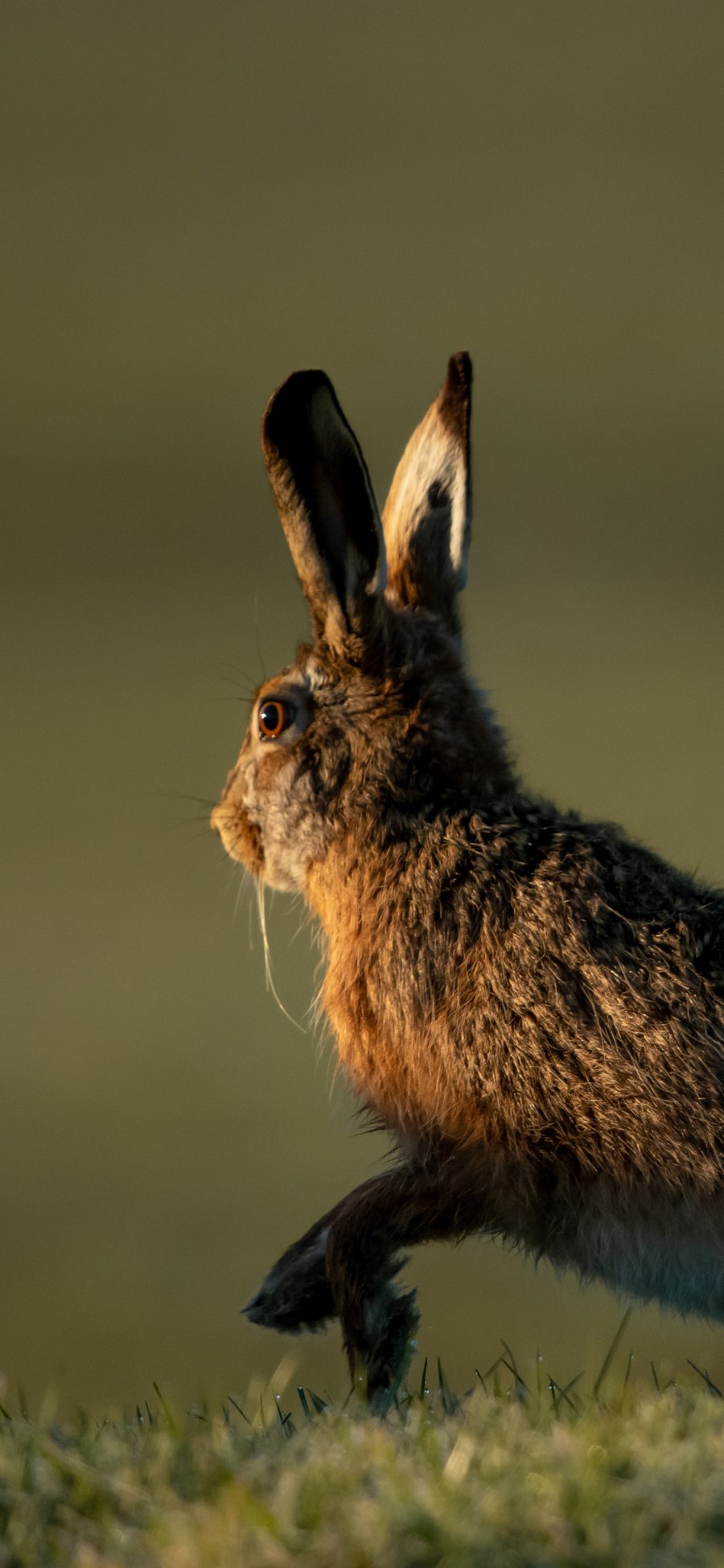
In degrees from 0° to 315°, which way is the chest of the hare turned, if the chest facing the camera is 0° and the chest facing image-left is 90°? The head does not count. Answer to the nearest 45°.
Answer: approximately 90°
